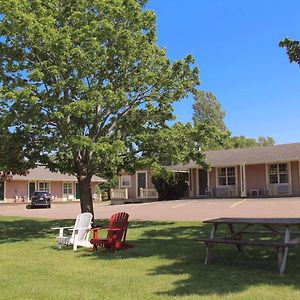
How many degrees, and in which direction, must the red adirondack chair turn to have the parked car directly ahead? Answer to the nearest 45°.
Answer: approximately 135° to its right

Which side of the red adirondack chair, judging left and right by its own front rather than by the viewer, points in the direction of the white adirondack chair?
right

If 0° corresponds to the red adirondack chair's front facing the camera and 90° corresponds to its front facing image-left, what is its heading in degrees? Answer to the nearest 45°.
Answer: approximately 45°

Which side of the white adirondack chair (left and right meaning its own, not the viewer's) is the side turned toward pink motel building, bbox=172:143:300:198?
back

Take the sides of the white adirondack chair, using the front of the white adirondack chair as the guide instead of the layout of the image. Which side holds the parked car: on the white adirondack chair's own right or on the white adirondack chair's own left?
on the white adirondack chair's own right

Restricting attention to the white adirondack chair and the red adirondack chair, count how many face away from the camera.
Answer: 0
